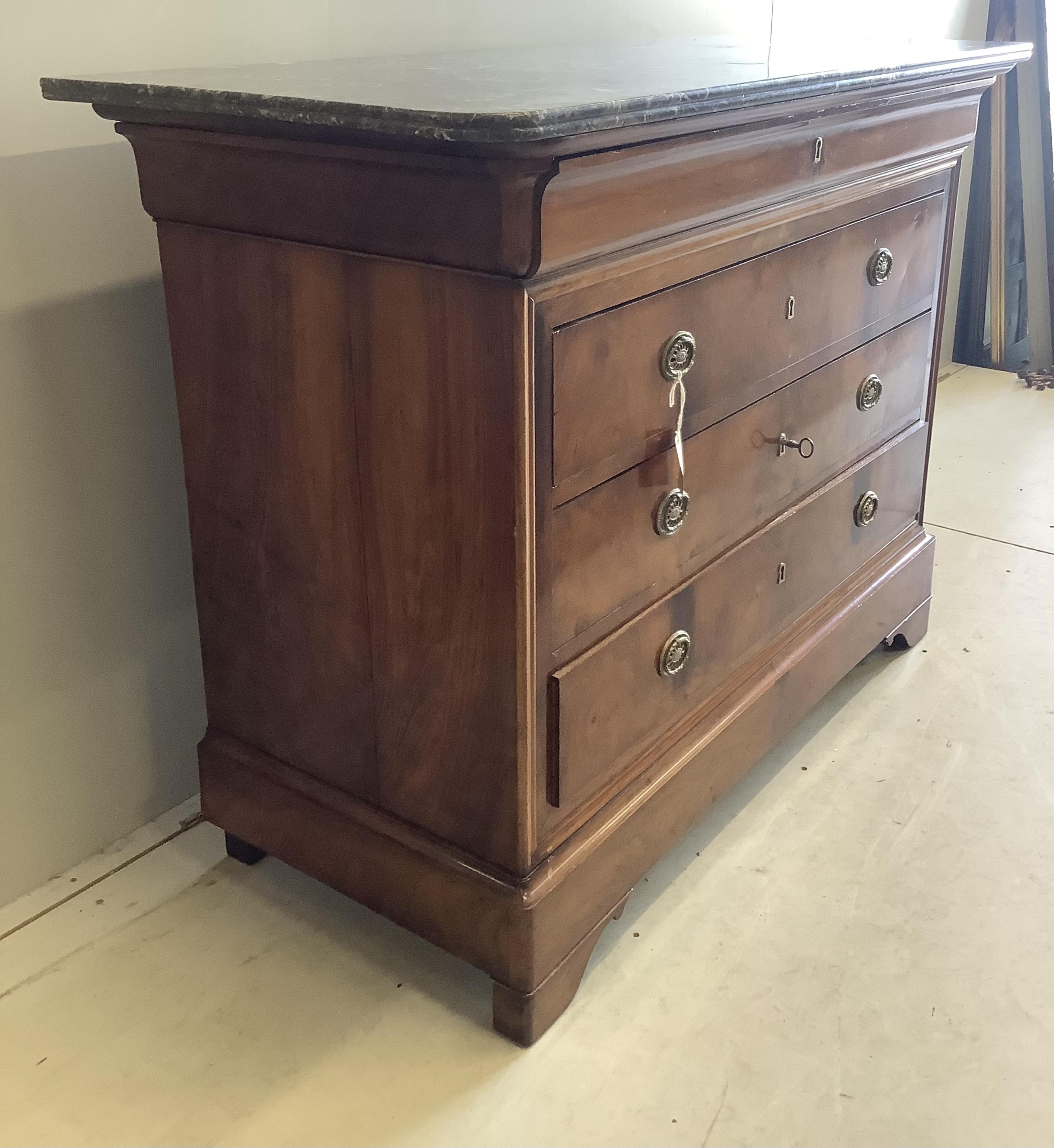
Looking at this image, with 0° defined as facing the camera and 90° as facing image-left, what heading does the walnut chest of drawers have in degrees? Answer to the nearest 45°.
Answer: approximately 315°
